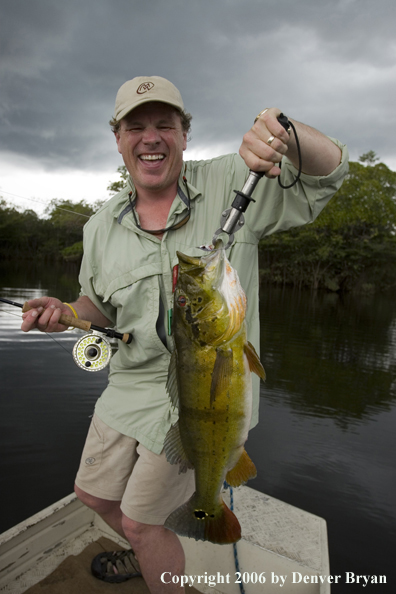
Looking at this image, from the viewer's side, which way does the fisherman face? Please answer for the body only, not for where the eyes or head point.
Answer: toward the camera
